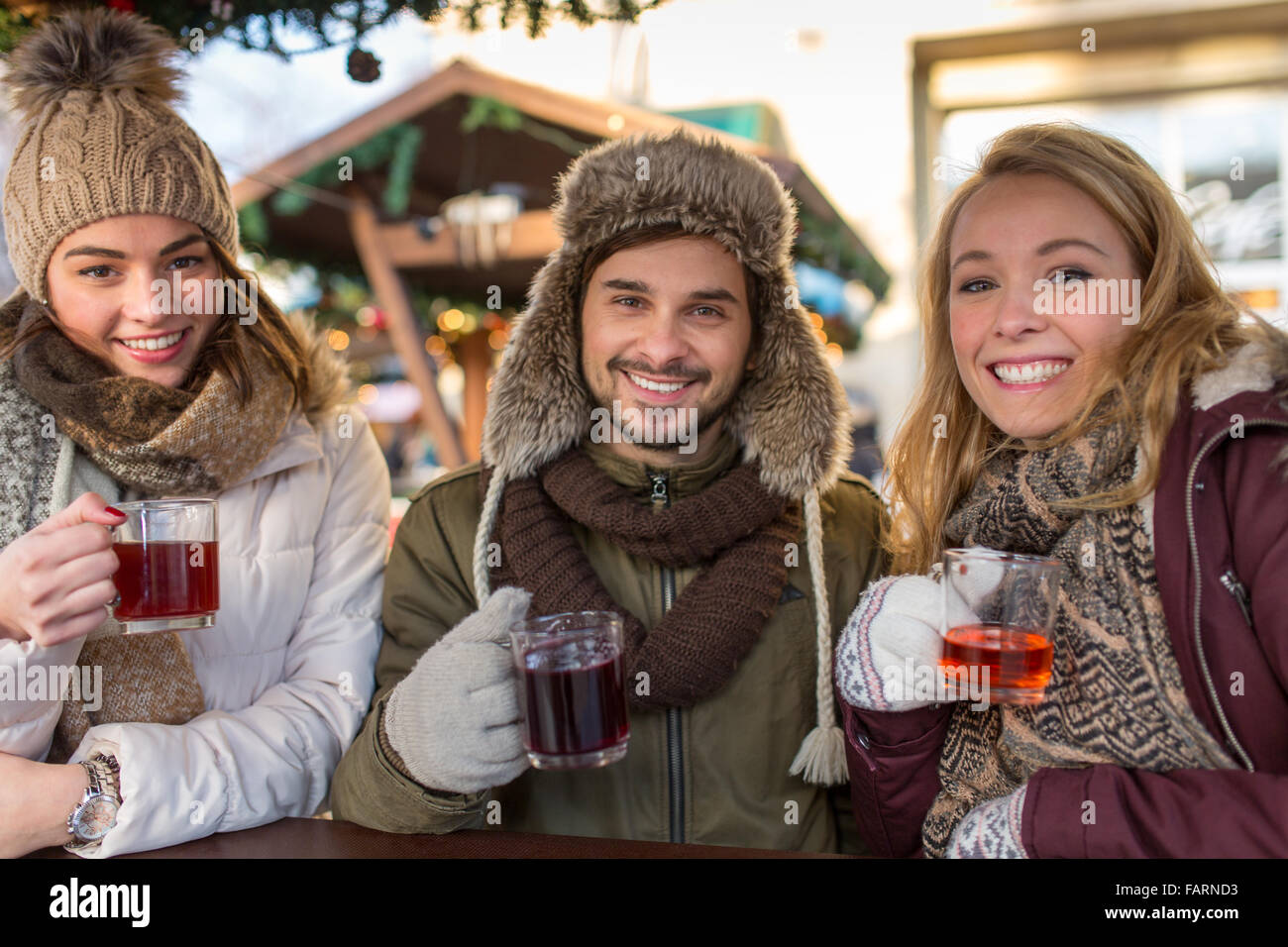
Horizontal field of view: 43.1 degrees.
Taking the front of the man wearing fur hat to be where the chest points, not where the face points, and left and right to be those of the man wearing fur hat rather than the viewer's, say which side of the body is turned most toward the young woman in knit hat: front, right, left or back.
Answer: right

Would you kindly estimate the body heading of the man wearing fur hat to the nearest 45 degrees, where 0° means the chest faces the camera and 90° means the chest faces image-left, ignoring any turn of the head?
approximately 0°

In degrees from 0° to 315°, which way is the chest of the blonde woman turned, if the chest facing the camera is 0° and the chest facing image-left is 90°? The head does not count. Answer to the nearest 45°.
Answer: approximately 45°
